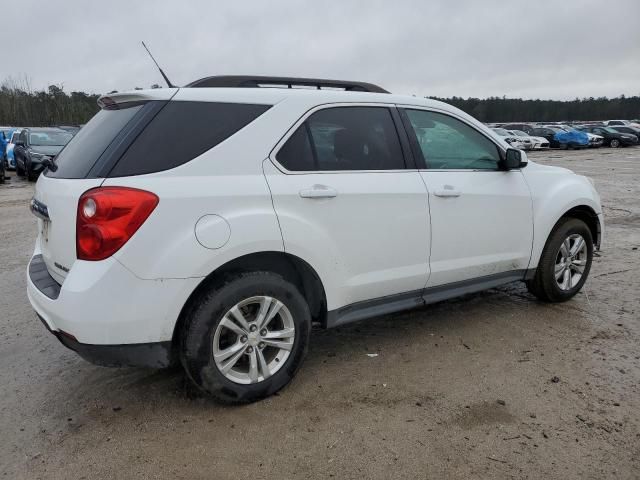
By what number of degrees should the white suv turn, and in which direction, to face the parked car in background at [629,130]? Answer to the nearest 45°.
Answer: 0° — it already faces it

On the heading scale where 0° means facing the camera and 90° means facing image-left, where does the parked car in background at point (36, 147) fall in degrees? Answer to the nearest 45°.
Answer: approximately 315°

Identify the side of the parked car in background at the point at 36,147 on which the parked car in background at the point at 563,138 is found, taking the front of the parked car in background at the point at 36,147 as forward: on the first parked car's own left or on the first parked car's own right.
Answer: on the first parked car's own left

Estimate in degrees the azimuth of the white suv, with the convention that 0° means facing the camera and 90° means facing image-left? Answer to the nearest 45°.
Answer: approximately 225°

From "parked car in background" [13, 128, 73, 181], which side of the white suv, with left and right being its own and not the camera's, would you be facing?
left

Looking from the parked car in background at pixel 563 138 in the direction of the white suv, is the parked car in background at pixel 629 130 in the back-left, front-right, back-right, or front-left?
back-left
